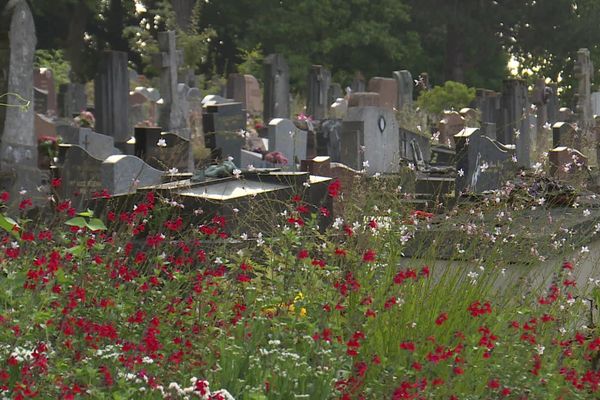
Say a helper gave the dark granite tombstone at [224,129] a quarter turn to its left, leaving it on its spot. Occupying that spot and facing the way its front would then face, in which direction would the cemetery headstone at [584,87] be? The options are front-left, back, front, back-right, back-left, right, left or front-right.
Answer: front

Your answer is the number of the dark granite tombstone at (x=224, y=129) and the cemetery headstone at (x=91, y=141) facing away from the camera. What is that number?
0

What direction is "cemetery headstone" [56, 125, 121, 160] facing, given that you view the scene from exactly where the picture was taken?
facing the viewer and to the right of the viewer

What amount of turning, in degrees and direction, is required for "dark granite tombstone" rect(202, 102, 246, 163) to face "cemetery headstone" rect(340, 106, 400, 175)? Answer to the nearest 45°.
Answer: approximately 45° to its left

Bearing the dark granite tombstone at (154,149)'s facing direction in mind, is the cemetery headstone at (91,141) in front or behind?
behind

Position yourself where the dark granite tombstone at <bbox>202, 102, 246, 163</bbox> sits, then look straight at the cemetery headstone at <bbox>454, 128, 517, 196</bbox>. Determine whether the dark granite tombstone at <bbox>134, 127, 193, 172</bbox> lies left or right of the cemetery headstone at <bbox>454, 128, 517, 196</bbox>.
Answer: right
